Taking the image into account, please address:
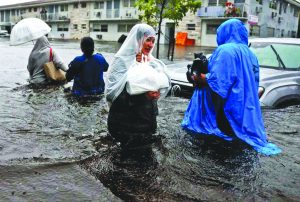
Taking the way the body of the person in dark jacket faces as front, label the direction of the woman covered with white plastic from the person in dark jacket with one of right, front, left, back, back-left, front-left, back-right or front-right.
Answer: back

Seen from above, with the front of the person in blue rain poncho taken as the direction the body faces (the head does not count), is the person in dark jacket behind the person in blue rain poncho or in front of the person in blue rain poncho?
in front

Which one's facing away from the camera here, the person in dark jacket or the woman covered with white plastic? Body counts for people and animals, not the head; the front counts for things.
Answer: the person in dark jacket

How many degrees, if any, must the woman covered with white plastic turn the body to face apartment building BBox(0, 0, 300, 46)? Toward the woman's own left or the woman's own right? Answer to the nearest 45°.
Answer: approximately 135° to the woman's own left

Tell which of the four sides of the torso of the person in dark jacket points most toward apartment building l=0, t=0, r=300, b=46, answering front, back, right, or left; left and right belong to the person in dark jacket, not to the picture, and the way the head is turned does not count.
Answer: front

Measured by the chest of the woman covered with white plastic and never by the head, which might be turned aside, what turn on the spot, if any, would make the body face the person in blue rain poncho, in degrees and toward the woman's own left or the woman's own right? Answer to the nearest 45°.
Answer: approximately 90° to the woman's own left

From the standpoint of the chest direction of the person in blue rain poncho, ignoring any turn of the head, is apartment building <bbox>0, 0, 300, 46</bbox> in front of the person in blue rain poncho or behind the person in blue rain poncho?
in front

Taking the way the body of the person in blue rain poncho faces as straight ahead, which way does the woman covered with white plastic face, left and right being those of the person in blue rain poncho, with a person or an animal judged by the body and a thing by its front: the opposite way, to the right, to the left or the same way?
the opposite way

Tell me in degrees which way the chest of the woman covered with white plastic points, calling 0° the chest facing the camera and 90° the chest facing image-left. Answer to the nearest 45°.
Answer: approximately 315°

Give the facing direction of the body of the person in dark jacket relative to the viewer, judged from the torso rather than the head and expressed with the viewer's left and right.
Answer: facing away from the viewer

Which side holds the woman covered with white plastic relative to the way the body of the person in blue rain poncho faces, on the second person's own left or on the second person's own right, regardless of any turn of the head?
on the second person's own left

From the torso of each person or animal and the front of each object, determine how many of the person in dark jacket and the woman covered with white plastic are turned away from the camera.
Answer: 1

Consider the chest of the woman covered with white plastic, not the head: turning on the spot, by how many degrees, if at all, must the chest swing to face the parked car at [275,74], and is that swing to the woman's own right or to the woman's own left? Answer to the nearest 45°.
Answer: approximately 90° to the woman's own left
